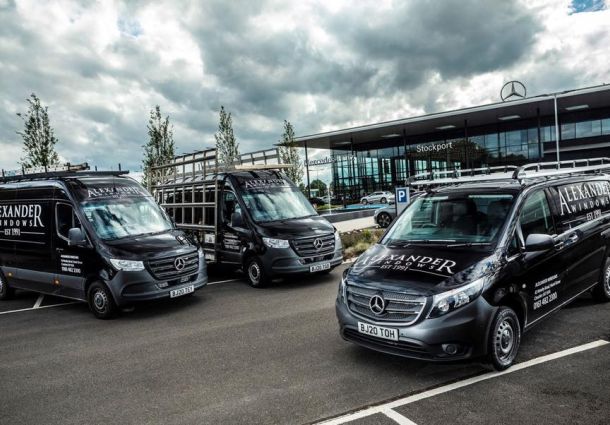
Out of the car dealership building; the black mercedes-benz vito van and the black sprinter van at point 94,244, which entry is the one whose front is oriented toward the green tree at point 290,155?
the car dealership building

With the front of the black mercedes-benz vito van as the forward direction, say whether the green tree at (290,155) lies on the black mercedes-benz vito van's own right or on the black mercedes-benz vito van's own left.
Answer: on the black mercedes-benz vito van's own right

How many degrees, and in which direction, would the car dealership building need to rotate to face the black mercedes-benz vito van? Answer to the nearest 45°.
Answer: approximately 45° to its left

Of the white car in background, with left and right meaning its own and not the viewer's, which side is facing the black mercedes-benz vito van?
left

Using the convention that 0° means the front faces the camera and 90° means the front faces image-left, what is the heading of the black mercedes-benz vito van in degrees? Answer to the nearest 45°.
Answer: approximately 45°

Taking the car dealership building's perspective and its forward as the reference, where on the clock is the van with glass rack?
The van with glass rack is roughly at 11 o'clock from the car dealership building.

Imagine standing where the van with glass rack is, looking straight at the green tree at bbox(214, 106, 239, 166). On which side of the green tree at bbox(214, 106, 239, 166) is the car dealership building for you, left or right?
right

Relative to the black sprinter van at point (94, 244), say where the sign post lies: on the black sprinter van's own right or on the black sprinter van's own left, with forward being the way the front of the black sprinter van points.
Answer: on the black sprinter van's own left

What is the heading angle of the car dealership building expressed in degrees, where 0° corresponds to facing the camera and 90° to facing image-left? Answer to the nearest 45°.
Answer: approximately 45°

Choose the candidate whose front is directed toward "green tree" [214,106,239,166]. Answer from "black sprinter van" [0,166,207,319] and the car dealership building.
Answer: the car dealership building

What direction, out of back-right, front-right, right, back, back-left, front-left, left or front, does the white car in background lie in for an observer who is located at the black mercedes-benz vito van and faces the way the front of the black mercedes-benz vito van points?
back-right

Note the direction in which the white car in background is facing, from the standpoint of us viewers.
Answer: facing to the left of the viewer

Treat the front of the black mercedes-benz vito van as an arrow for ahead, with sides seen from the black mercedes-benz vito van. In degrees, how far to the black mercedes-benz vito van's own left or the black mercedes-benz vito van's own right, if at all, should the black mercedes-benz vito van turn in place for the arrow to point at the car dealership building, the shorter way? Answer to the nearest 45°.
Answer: approximately 135° to the black mercedes-benz vito van's own right

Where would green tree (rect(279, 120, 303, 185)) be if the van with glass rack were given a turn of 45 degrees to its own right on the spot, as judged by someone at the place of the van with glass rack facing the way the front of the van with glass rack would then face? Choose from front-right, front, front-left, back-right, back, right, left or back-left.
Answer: back

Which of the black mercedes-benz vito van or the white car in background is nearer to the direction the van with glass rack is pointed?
the black mercedes-benz vito van
